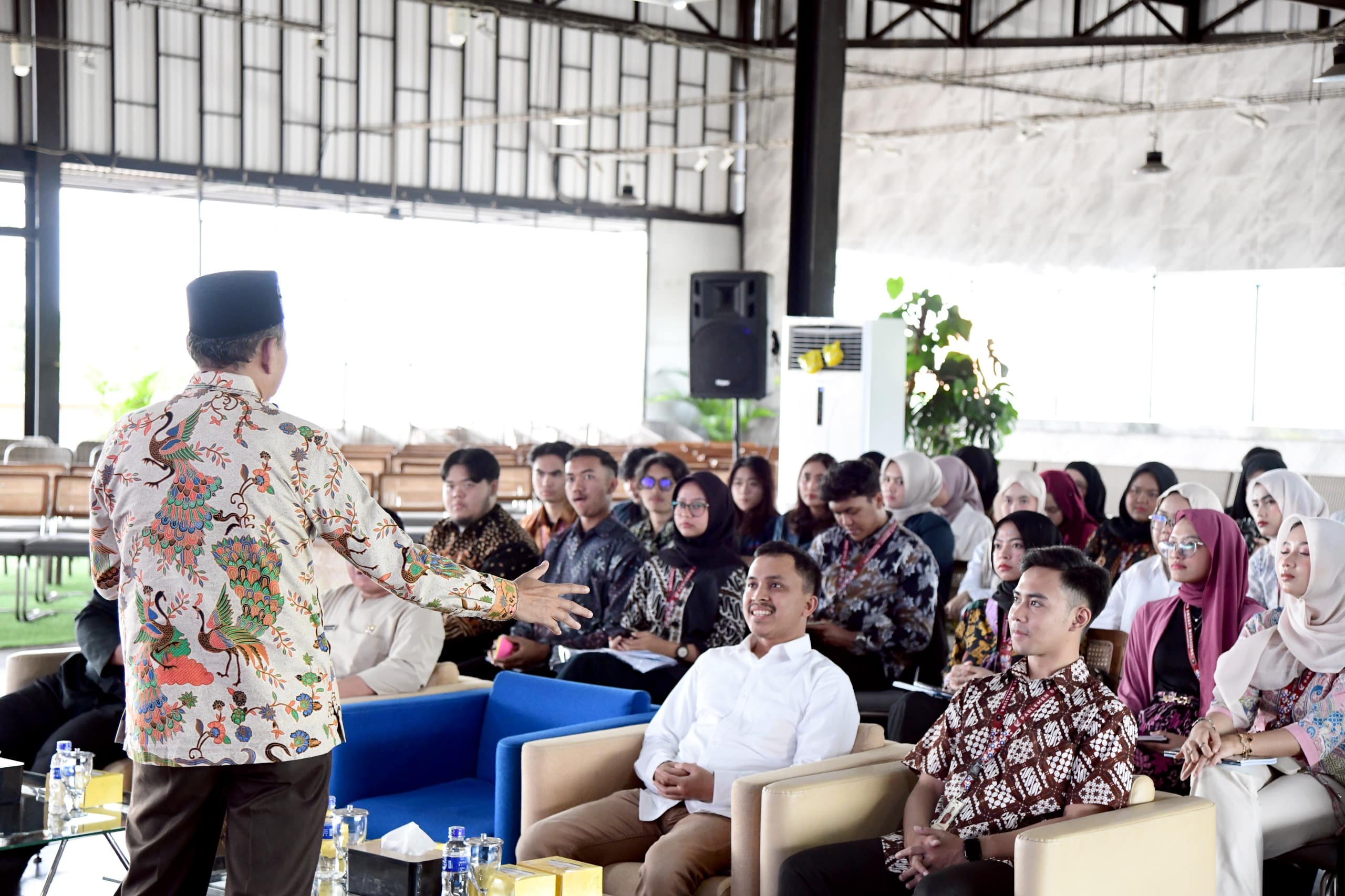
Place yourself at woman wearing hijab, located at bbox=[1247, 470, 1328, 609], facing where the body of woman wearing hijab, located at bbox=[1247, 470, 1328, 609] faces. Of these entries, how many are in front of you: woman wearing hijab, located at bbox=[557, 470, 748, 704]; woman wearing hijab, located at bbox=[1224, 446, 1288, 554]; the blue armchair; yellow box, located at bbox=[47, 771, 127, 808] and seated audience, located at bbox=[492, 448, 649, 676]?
4

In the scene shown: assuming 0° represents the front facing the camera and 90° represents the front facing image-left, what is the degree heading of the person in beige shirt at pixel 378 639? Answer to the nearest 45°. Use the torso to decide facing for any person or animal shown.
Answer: approximately 45°

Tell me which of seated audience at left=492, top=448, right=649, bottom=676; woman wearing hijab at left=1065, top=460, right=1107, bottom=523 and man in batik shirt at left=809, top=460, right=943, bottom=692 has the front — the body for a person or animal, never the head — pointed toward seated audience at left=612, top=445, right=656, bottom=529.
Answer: the woman wearing hijab

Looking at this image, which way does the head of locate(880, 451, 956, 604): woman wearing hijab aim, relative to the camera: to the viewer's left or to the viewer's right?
to the viewer's left

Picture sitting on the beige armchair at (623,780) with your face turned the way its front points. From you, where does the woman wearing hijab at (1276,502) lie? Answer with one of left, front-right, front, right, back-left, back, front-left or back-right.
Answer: back

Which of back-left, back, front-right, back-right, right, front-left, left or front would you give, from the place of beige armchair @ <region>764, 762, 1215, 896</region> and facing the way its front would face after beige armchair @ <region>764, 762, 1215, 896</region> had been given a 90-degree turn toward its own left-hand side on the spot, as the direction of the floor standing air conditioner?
back-left

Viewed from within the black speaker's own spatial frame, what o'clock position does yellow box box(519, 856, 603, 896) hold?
The yellow box is roughly at 12 o'clock from the black speaker.

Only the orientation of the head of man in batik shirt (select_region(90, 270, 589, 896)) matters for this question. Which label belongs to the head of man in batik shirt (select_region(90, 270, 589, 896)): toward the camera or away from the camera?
away from the camera

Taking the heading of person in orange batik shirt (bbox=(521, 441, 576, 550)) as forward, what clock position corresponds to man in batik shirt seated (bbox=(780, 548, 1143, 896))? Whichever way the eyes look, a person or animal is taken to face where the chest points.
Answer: The man in batik shirt seated is roughly at 10 o'clock from the person in orange batik shirt.
